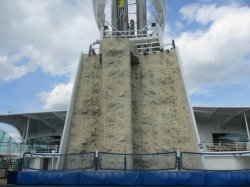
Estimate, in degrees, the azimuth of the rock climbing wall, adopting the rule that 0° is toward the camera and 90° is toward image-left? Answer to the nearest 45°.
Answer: approximately 0°
